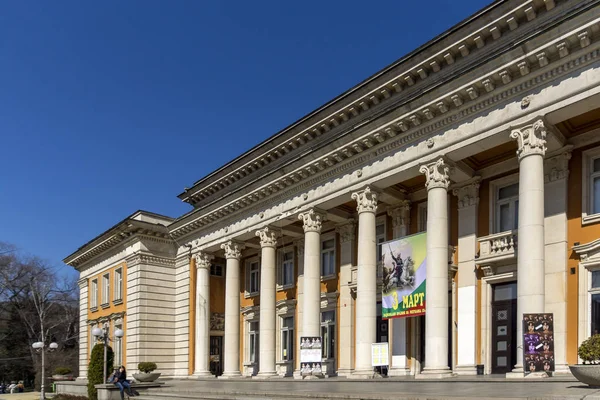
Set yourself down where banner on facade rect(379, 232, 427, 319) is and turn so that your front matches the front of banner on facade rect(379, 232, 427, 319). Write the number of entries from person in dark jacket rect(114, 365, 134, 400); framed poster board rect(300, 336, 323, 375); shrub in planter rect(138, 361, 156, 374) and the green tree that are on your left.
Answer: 0

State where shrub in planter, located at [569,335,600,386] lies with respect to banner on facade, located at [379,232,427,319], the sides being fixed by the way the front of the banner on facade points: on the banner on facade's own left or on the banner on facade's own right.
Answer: on the banner on facade's own left

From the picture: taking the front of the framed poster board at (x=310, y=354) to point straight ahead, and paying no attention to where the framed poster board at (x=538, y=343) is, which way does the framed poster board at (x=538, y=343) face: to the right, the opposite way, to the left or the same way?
the same way

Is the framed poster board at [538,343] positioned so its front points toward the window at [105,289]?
no

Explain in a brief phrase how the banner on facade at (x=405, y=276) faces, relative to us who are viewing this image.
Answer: facing the viewer and to the left of the viewer

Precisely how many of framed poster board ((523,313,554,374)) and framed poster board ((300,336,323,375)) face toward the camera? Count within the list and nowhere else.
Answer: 2

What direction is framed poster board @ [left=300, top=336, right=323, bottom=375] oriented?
toward the camera

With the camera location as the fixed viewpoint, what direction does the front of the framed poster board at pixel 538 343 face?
facing the viewer

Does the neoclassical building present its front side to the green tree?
no
